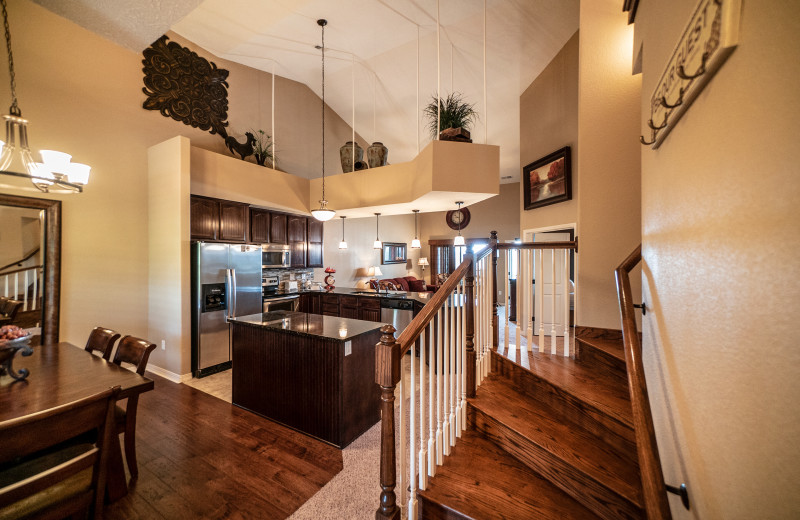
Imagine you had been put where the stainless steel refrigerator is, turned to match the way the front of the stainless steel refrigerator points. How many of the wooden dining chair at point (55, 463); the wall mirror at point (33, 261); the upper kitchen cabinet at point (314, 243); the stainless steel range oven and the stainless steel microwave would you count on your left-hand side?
3

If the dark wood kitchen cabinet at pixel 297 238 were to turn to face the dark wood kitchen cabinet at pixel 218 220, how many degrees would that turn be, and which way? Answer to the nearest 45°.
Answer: approximately 45° to its right

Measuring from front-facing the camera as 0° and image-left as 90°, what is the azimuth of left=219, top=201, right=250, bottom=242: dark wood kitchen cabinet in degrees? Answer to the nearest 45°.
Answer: approximately 315°

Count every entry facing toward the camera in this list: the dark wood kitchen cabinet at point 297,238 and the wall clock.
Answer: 2

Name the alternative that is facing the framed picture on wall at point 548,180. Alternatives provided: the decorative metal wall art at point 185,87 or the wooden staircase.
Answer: the decorative metal wall art

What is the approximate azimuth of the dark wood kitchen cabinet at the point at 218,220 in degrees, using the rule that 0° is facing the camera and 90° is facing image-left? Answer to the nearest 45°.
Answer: approximately 315°

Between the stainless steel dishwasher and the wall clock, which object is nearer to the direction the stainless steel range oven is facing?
the stainless steel dishwasher

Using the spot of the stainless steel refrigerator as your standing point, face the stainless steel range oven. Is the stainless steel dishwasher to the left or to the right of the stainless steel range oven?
right

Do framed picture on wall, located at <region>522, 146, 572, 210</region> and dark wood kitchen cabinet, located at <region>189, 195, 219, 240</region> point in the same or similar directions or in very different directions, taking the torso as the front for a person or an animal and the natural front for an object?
very different directions

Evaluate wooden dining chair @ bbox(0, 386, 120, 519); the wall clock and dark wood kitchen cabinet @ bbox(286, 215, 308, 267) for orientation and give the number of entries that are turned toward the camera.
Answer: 2

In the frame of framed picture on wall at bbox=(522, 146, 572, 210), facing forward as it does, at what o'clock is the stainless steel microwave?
The stainless steel microwave is roughly at 1 o'clock from the framed picture on wall.

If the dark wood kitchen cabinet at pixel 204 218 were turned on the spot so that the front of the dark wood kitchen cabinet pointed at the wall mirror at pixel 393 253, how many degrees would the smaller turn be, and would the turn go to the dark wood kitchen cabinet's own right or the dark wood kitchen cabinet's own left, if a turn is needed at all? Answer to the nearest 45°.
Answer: approximately 90° to the dark wood kitchen cabinet's own left
